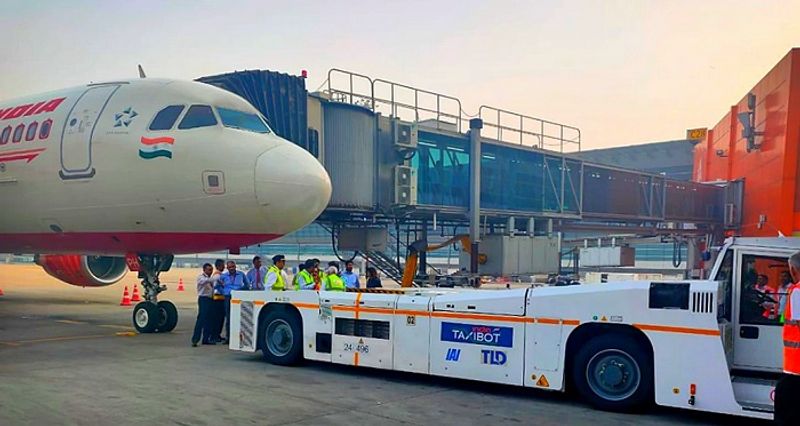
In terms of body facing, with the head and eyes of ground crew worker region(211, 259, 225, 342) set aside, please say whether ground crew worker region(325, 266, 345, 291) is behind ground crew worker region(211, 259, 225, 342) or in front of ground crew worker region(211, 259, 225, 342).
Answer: in front

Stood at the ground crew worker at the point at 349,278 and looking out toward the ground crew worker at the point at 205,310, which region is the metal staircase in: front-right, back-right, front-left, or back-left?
back-right

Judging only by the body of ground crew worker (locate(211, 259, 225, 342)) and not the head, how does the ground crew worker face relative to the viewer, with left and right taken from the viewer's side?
facing to the right of the viewer

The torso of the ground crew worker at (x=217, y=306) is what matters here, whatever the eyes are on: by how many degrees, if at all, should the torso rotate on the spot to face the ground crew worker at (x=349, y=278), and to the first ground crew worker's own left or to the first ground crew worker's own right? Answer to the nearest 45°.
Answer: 0° — they already face them

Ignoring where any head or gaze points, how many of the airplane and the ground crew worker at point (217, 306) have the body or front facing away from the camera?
0
